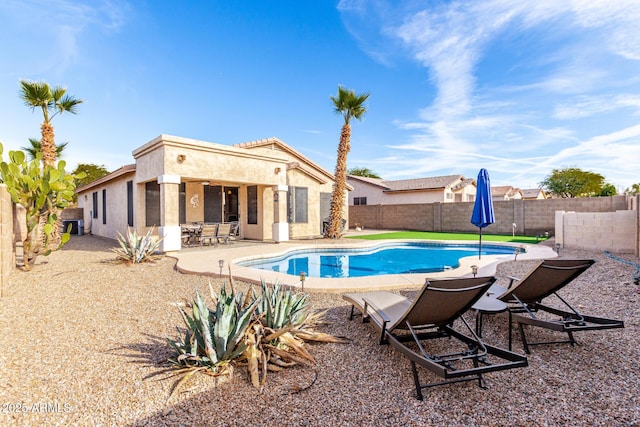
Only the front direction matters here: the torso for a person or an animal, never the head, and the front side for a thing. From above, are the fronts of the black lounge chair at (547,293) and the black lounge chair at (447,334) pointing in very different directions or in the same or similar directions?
same or similar directions

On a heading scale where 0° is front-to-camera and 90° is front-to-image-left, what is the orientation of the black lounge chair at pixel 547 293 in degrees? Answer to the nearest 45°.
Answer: approximately 135°

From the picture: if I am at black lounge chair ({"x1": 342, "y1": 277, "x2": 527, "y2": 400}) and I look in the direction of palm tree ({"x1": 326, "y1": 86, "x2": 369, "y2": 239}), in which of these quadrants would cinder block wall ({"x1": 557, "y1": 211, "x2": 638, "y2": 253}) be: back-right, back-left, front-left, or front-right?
front-right

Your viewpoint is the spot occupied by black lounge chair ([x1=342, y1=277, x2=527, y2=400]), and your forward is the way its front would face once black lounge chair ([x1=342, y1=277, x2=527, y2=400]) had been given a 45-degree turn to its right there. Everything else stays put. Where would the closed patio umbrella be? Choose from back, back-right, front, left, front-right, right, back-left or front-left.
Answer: front

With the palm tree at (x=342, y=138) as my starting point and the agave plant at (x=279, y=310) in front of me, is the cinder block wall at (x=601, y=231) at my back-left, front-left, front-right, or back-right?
front-left

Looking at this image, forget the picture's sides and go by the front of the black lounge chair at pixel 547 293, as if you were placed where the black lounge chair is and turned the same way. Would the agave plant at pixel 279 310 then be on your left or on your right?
on your left

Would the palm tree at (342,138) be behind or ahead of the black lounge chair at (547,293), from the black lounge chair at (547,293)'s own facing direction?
ahead

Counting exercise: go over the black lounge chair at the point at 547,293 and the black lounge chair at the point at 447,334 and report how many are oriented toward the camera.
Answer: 0

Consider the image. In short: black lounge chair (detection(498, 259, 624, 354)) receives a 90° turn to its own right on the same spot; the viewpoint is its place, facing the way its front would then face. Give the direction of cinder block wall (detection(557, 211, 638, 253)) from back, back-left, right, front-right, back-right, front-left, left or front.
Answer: front-left

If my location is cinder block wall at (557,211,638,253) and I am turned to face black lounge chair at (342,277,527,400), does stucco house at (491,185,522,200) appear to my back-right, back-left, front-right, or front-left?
back-right

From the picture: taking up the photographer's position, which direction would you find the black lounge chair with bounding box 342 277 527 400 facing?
facing away from the viewer and to the left of the viewer

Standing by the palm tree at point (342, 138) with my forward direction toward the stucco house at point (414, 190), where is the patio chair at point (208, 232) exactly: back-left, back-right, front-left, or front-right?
back-left

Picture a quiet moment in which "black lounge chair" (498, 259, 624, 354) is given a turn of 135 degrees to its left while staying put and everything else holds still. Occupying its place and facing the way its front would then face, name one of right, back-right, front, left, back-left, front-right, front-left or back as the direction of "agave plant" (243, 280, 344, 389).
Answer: front-right

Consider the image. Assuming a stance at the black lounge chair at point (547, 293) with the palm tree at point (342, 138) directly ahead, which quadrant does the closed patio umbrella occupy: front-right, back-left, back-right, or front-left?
front-right

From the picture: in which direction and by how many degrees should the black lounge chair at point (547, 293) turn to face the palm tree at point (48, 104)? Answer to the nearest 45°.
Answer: approximately 45° to its left

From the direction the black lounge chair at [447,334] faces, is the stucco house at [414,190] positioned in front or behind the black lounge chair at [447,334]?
in front
